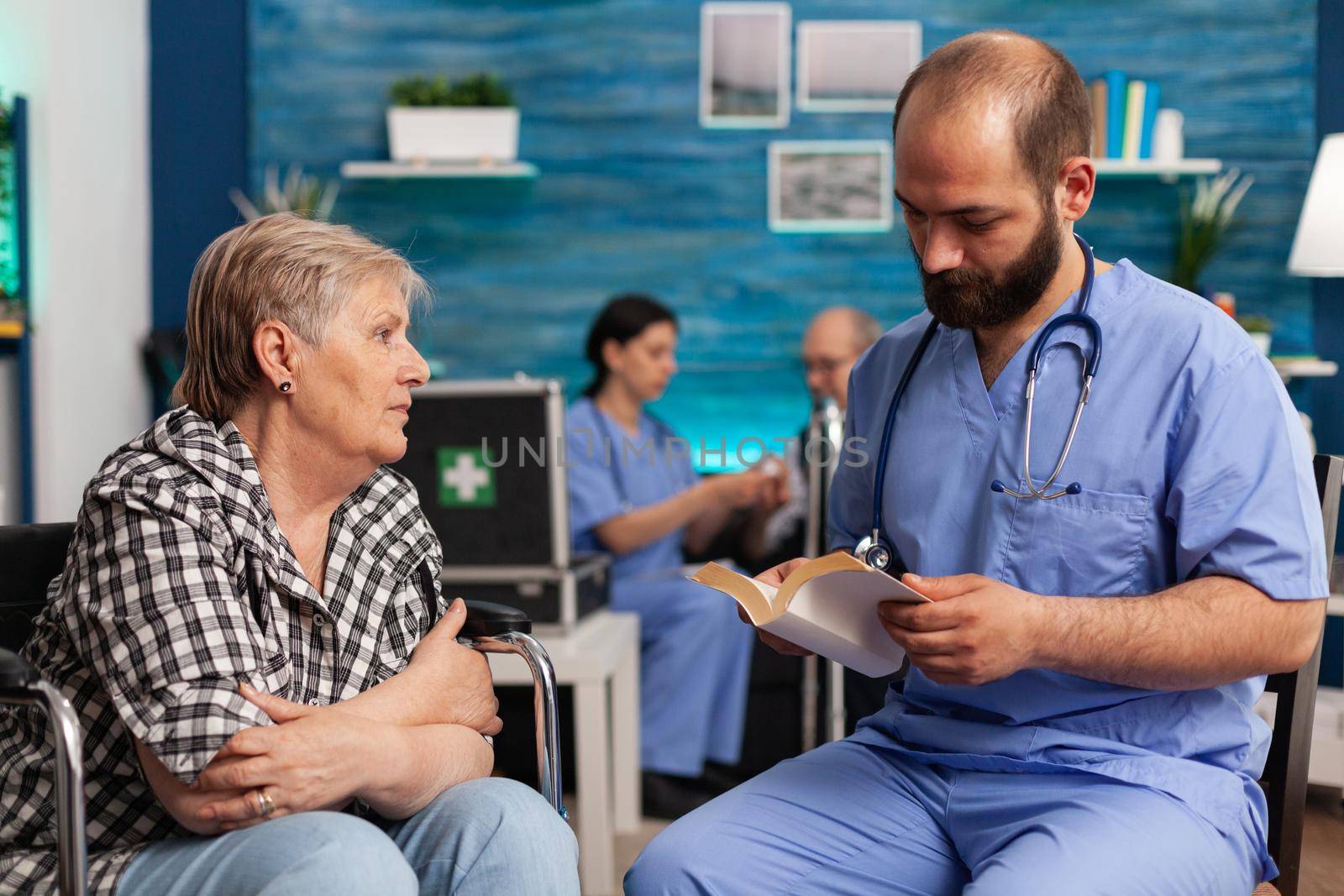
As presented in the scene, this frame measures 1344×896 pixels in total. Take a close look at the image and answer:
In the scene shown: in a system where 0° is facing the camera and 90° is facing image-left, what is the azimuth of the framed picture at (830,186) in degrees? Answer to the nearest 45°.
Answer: approximately 0°

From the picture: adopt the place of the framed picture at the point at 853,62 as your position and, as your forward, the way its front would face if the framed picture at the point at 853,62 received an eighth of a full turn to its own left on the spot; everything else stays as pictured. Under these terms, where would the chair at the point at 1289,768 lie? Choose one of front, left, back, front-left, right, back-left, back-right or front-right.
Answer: front-right

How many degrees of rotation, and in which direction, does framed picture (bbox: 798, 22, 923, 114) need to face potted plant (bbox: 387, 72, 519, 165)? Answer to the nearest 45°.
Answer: approximately 90° to its right

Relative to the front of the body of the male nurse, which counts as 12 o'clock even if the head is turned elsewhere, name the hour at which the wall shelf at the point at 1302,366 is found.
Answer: The wall shelf is roughly at 5 o'clock from the male nurse.

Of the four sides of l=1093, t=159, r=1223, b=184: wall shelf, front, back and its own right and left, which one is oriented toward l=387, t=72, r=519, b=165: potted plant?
right

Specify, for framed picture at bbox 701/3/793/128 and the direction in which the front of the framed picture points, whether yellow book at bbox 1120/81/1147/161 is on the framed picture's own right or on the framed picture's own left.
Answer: on the framed picture's own left

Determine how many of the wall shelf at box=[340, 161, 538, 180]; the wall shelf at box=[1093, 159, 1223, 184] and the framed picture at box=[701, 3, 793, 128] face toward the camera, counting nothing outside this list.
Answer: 3

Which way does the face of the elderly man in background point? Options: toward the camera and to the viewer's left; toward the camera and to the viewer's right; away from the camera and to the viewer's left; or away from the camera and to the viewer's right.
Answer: toward the camera and to the viewer's left

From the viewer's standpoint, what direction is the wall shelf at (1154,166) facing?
toward the camera

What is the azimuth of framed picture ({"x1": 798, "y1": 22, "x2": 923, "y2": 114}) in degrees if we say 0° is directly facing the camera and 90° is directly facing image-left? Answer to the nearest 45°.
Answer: approximately 0°

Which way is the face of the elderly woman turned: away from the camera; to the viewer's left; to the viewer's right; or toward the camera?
to the viewer's right

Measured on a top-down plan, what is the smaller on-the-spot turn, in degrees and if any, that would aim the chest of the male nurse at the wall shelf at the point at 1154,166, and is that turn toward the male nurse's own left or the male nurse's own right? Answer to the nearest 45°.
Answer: approximately 135° to the male nurse's own right

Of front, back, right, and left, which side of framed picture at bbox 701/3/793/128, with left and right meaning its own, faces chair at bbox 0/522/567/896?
front

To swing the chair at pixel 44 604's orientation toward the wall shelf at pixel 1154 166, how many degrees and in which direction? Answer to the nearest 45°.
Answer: approximately 90° to its left

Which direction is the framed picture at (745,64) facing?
toward the camera

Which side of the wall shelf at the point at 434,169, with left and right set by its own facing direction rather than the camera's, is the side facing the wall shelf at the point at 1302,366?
left
